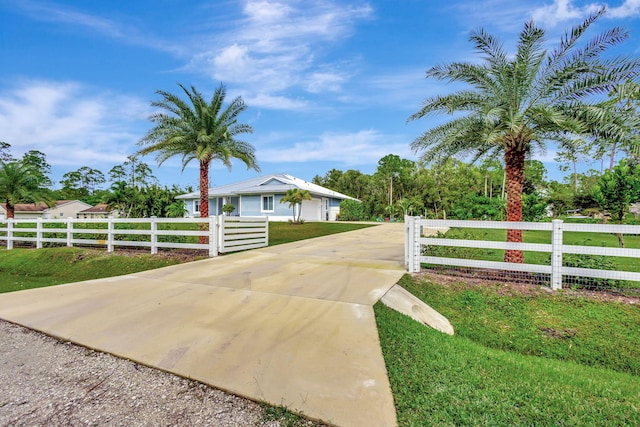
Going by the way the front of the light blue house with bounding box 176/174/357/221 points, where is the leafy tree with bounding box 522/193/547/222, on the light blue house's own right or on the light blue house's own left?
on the light blue house's own left

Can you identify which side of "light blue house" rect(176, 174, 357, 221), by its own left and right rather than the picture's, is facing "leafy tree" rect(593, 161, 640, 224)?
left

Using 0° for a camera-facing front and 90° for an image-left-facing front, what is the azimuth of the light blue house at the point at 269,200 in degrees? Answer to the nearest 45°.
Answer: approximately 45°

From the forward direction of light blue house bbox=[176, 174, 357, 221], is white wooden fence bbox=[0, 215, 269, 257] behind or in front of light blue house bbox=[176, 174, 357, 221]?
in front

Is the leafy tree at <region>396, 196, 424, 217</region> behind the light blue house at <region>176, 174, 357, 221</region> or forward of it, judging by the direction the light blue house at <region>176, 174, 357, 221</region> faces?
behind

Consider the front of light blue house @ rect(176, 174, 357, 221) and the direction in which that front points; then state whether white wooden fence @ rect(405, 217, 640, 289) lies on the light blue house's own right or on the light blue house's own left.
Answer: on the light blue house's own left

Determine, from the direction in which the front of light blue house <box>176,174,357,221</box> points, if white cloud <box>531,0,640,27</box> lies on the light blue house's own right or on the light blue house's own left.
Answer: on the light blue house's own left

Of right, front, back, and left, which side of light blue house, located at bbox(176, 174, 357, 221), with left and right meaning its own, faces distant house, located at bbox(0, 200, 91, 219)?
right
